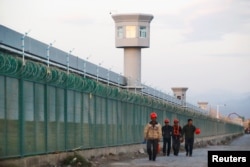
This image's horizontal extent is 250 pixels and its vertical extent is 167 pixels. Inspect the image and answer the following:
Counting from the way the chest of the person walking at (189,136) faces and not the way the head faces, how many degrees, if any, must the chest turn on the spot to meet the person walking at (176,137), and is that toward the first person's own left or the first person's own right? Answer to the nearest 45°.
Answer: approximately 135° to the first person's own right

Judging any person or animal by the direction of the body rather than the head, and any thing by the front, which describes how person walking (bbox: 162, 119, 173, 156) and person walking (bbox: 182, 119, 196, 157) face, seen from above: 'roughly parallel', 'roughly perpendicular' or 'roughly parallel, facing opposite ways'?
roughly parallel

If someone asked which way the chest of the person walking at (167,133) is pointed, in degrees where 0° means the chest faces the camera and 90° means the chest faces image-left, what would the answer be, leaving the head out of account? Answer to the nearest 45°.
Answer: approximately 0°

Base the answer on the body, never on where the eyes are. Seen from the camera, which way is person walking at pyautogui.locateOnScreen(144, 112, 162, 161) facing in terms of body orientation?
toward the camera

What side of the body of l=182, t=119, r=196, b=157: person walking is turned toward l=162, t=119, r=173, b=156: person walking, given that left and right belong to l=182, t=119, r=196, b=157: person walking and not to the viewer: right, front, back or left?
right

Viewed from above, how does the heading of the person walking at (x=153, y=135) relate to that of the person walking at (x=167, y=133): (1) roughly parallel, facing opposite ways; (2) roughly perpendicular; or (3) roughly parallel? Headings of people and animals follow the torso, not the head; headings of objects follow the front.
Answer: roughly parallel

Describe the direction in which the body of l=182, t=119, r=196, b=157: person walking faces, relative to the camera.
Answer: toward the camera

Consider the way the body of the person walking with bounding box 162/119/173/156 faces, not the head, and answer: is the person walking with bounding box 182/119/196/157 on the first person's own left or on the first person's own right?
on the first person's own left

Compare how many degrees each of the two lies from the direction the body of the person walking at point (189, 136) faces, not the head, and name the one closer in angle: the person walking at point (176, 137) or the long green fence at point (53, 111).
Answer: the long green fence

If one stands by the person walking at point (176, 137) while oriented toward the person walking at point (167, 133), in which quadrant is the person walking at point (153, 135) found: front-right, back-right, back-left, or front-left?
front-left

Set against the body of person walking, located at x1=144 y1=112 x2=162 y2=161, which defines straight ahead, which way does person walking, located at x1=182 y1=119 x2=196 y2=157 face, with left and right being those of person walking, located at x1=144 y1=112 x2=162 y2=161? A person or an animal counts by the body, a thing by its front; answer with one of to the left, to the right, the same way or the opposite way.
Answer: the same way
